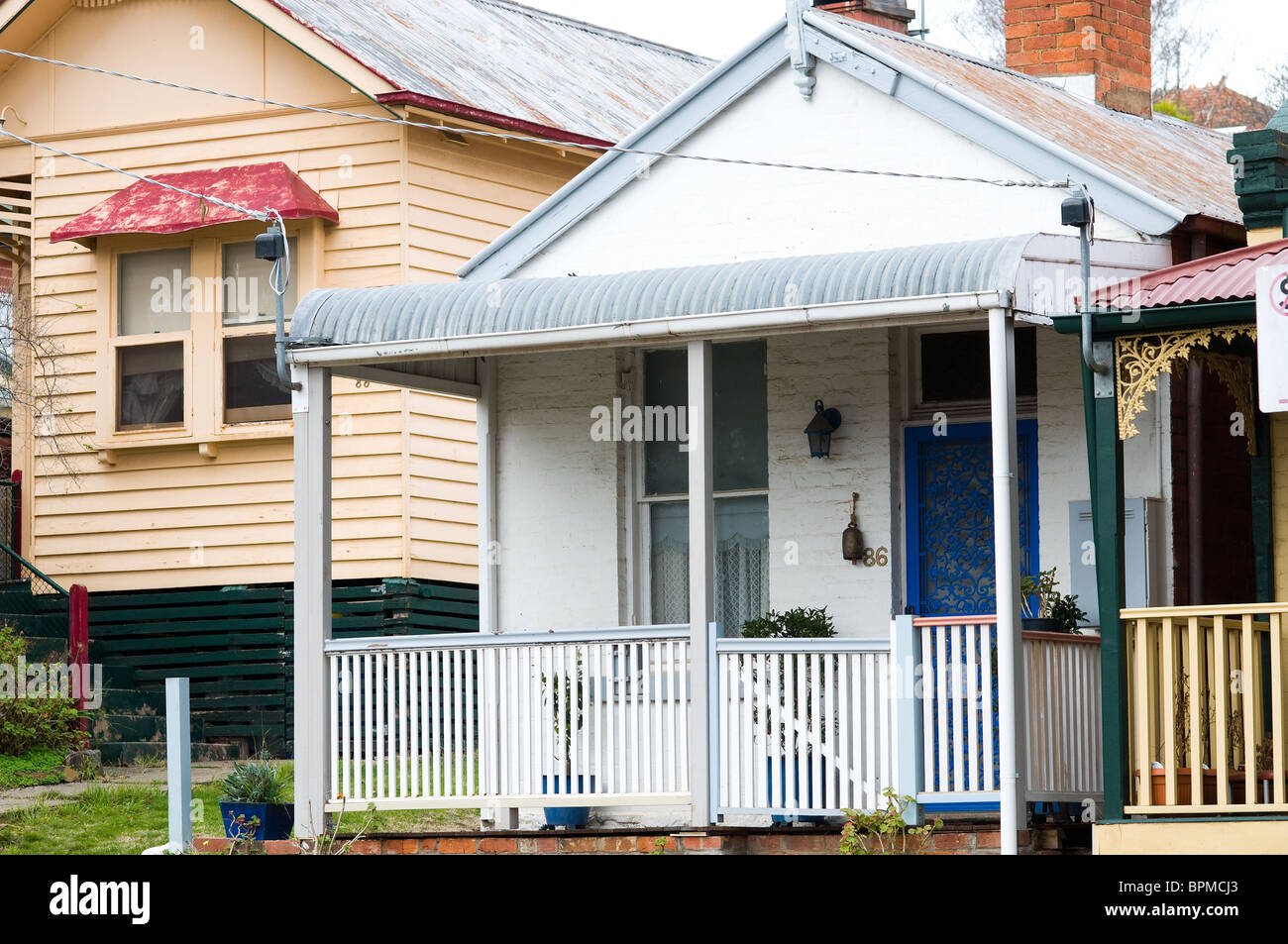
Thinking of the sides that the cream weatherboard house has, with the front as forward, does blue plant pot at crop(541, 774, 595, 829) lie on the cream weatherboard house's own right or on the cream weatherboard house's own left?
on the cream weatherboard house's own left

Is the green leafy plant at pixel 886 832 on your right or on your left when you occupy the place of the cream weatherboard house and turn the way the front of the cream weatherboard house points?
on your left

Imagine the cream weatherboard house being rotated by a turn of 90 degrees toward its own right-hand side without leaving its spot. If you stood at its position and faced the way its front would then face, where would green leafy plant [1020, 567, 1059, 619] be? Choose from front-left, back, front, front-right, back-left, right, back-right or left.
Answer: back

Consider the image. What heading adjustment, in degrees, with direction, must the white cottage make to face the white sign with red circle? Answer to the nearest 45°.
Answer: approximately 90° to its left

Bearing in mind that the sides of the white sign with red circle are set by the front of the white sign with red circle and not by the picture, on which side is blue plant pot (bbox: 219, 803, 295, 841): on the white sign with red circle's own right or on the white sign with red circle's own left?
on the white sign with red circle's own right

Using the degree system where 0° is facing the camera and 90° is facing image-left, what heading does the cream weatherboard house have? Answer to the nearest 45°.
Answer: approximately 45°

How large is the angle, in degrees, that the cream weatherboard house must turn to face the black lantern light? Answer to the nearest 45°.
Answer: approximately 90° to its left

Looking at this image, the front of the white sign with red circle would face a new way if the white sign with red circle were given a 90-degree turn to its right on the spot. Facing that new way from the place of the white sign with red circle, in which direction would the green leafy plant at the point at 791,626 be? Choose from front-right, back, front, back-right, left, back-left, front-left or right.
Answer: front-right

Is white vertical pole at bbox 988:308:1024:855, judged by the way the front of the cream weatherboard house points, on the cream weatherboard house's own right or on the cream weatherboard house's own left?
on the cream weatherboard house's own left

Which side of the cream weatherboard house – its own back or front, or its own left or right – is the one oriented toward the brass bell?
left
